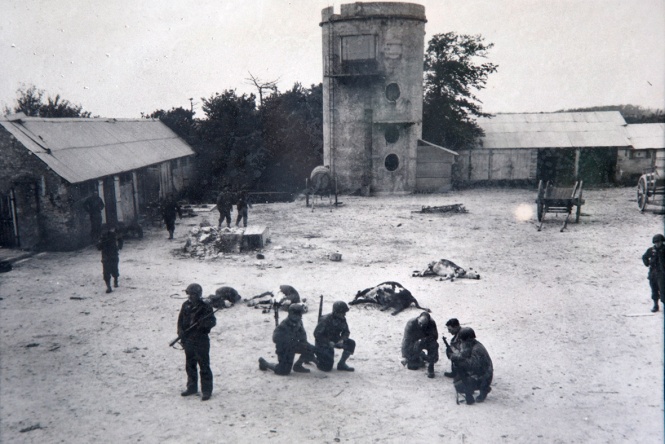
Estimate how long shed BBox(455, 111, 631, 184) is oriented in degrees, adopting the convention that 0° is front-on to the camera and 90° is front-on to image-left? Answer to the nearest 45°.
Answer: approximately 0°

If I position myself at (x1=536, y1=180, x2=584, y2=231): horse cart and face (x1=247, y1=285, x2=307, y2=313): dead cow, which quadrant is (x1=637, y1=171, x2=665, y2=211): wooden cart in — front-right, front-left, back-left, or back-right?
back-left

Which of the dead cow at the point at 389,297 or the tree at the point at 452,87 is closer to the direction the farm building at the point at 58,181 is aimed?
the dead cow

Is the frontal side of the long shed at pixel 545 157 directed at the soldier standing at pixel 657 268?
yes

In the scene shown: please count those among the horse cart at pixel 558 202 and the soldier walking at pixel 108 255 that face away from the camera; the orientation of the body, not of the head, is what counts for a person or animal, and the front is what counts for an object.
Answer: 1

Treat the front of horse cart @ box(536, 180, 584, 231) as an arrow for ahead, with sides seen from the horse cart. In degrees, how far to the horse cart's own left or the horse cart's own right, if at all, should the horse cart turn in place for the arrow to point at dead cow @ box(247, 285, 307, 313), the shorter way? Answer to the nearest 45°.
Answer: approximately 45° to the horse cart's own right

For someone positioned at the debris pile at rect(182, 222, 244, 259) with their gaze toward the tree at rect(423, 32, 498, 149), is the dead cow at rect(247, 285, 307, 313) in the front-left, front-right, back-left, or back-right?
back-right

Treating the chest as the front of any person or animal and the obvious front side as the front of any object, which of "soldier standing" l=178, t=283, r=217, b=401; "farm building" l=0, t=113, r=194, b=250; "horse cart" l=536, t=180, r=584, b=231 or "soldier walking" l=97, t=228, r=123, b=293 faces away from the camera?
"soldier walking" l=97, t=228, r=123, b=293
